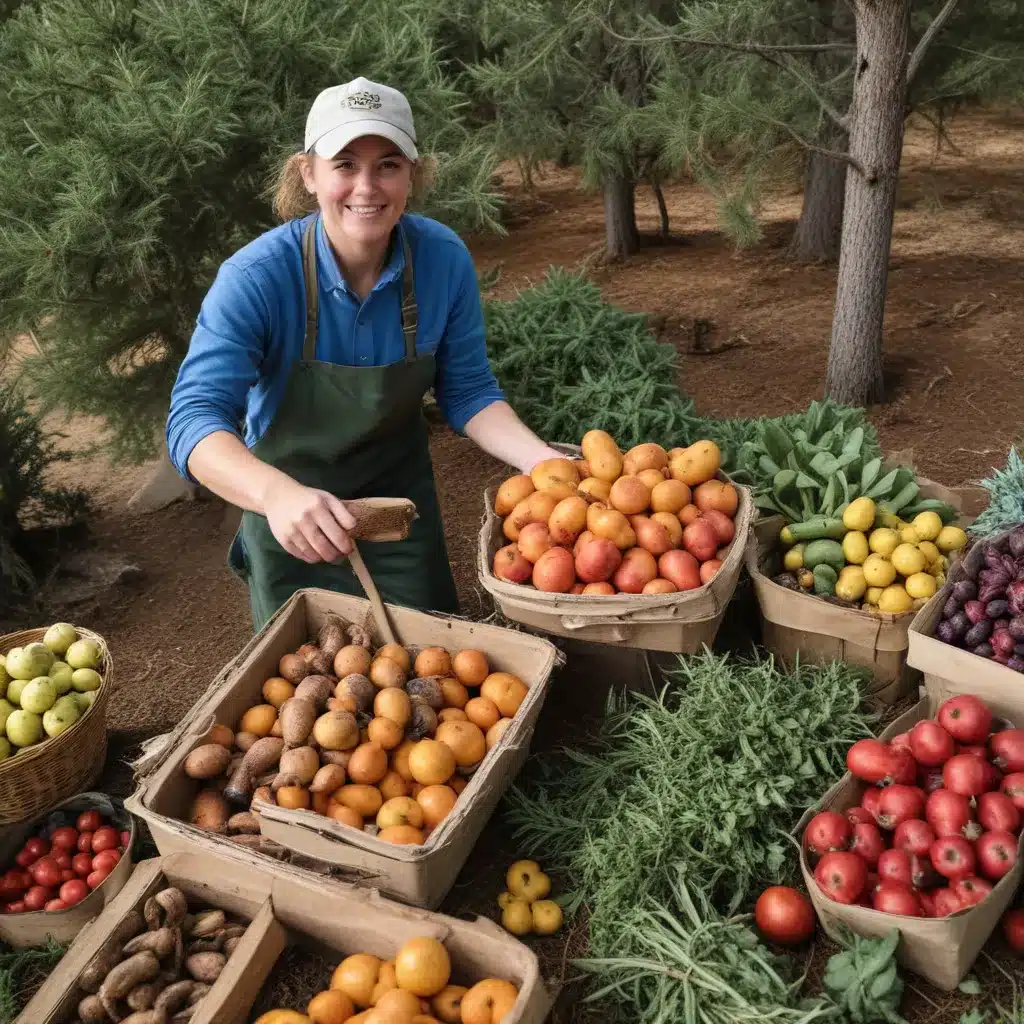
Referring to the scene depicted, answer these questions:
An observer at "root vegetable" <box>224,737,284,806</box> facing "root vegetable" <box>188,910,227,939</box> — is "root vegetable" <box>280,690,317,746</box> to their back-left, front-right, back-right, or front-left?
back-left

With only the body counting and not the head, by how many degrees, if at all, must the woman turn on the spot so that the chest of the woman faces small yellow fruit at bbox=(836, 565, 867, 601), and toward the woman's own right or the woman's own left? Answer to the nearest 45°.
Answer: approximately 45° to the woman's own left

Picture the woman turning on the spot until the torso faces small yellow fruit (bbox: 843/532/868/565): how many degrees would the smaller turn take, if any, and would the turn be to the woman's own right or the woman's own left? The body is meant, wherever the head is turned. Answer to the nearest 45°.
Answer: approximately 90° to the woman's own left

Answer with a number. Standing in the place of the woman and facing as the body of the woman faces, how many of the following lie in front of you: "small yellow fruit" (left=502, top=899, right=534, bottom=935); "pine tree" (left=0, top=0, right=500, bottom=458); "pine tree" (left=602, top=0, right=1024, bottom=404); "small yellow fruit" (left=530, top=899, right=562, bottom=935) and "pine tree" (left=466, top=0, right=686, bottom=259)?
2

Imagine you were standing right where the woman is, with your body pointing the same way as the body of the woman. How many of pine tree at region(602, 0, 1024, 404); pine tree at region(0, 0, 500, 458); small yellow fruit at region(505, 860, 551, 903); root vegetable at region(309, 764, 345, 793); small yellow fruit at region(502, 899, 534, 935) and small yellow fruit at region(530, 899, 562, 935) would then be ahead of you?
4

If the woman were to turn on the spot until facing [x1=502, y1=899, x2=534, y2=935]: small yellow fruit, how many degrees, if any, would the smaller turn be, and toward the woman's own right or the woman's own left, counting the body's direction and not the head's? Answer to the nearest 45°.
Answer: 0° — they already face it

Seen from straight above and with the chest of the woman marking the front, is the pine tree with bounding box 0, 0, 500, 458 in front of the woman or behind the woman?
behind

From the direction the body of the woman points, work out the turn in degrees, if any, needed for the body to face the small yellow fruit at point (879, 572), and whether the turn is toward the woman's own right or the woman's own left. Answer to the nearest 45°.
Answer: approximately 45° to the woman's own left

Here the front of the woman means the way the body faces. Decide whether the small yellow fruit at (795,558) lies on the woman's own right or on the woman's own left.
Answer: on the woman's own left

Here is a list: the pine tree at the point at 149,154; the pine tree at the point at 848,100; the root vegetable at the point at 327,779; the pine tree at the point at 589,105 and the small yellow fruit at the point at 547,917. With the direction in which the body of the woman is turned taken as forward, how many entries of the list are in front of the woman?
2

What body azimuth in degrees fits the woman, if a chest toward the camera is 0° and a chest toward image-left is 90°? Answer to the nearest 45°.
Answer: approximately 0°

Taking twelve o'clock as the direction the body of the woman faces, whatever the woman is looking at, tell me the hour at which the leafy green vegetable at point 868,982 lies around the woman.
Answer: The leafy green vegetable is roughly at 11 o'clock from the woman.

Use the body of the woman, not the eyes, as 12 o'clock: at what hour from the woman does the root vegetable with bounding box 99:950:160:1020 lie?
The root vegetable is roughly at 1 o'clock from the woman.

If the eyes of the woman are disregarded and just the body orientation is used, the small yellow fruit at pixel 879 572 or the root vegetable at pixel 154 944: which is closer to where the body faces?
the root vegetable

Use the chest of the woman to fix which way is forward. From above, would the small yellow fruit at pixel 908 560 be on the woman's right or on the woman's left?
on the woman's left

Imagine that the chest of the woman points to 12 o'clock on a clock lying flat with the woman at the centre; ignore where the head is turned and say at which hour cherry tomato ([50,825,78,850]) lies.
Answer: The cherry tomato is roughly at 2 o'clock from the woman.
